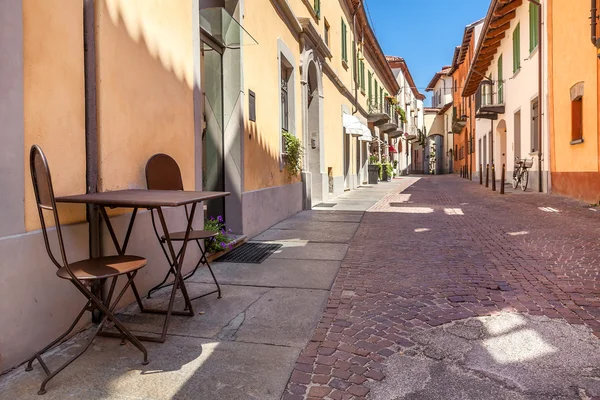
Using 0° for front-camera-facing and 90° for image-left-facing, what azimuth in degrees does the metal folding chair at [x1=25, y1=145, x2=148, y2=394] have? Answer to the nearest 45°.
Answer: approximately 270°

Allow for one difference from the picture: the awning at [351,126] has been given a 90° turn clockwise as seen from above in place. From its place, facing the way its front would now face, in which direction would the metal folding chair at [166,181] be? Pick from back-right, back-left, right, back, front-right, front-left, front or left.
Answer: front

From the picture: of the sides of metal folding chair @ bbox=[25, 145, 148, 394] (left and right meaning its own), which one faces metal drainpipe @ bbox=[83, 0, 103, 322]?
left

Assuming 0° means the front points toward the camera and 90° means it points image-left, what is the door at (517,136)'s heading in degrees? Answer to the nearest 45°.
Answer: approximately 90°

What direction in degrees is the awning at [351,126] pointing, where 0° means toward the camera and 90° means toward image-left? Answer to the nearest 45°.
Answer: approximately 270°

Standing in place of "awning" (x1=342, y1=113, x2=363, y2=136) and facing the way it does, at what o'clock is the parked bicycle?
The parked bicycle is roughly at 12 o'clock from the awning.

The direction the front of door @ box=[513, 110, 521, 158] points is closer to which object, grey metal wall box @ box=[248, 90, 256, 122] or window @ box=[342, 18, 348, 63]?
the window

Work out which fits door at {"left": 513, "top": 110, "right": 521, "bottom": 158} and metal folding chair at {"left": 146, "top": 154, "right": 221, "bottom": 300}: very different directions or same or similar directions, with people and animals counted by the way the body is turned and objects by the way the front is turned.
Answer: very different directions

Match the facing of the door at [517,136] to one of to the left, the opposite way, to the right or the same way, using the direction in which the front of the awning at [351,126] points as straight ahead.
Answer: the opposite way
